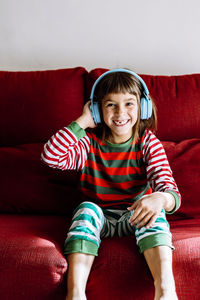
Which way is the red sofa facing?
toward the camera

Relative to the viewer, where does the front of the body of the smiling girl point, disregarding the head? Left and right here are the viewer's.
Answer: facing the viewer

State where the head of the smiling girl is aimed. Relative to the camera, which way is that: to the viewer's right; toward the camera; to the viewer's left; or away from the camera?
toward the camera
